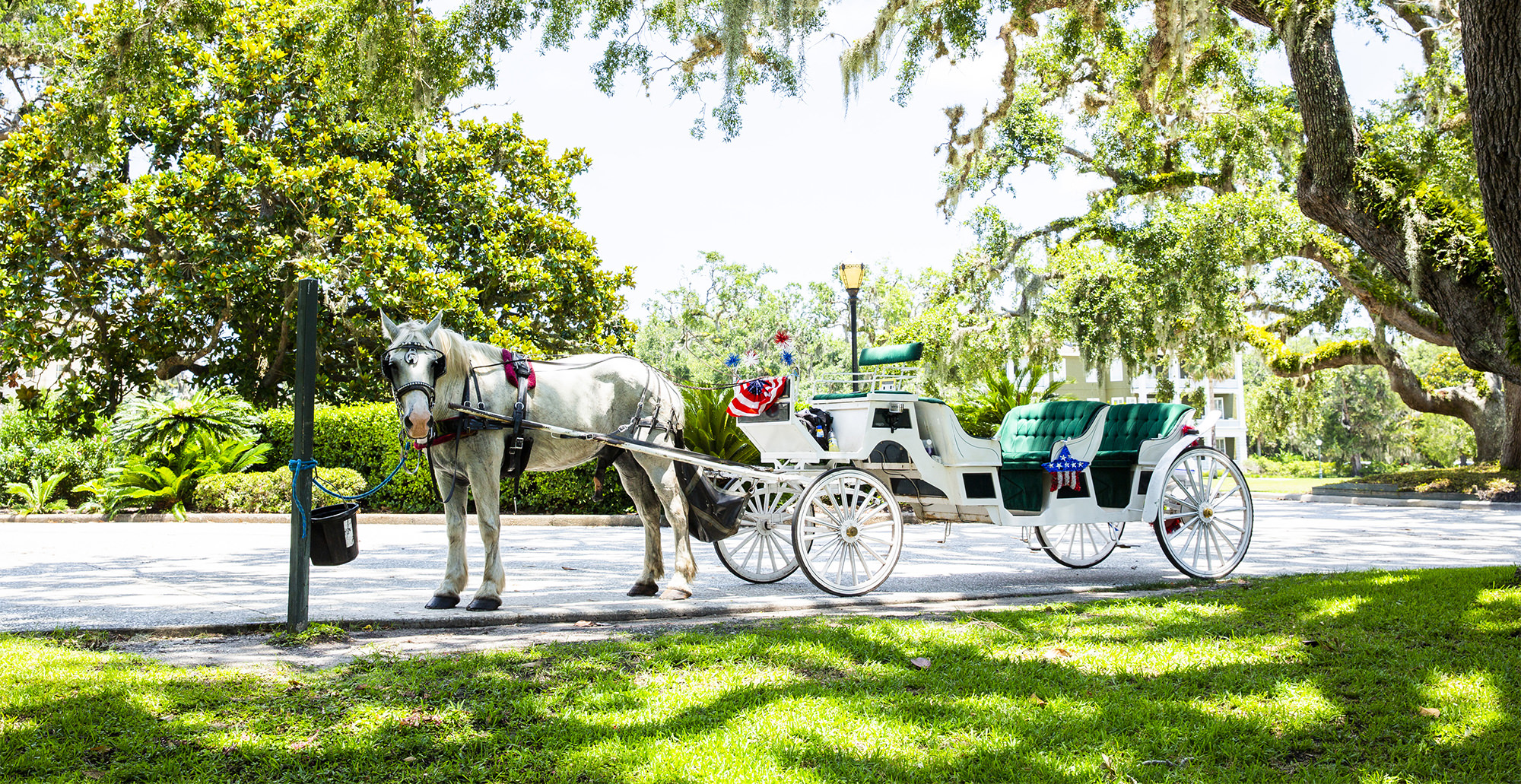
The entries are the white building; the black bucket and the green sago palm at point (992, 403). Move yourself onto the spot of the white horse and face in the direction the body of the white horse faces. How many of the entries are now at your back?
2

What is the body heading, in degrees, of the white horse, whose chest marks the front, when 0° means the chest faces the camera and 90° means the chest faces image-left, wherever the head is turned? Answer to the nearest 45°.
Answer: approximately 45°

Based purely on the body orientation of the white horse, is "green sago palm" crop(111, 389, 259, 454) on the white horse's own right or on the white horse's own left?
on the white horse's own right

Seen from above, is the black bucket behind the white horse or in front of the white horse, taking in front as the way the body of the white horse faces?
in front

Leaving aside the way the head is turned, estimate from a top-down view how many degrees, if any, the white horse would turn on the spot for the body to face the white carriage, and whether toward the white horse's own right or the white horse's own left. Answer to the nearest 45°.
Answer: approximately 135° to the white horse's own left

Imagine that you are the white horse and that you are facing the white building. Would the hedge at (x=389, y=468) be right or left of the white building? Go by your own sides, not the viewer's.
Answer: left

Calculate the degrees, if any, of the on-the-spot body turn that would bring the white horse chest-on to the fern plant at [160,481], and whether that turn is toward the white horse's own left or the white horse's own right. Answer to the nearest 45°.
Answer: approximately 90° to the white horse's own right

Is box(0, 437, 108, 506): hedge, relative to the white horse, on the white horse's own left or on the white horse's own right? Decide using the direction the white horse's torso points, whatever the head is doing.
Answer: on the white horse's own right
